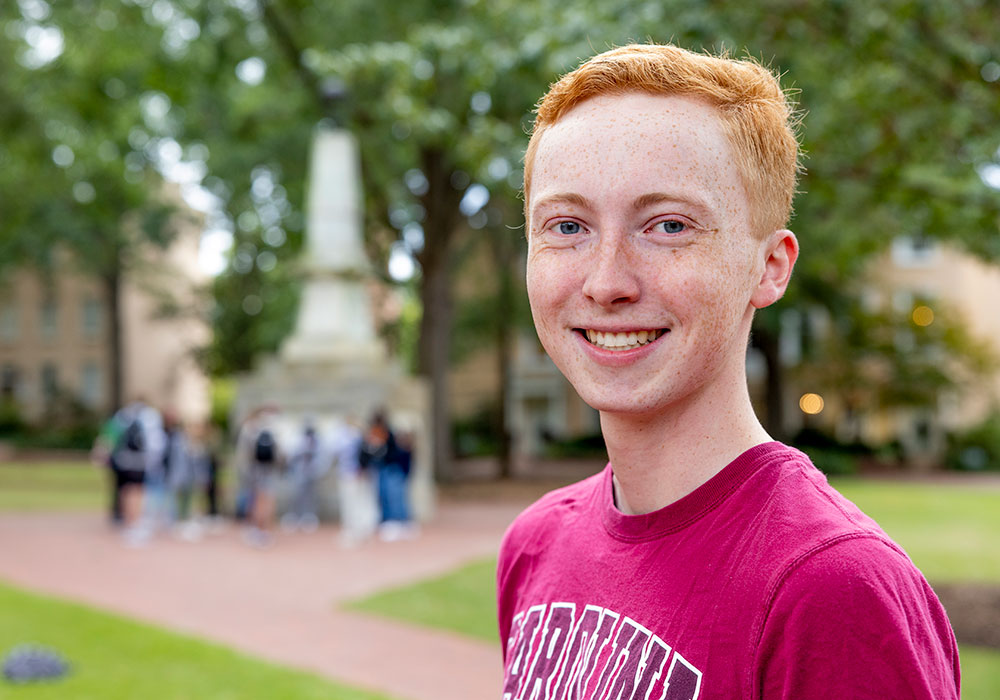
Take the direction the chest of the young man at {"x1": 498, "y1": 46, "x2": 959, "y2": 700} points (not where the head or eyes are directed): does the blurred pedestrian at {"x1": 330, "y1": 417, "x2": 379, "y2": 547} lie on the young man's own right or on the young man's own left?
on the young man's own right

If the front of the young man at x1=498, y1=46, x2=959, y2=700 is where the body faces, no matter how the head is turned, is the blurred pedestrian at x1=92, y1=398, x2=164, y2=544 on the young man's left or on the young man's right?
on the young man's right

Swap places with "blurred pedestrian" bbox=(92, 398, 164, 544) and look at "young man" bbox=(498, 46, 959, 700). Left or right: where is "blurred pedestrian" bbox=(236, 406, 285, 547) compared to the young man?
left

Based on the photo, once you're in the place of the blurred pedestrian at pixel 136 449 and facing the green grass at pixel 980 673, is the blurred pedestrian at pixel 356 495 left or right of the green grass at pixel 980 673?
left

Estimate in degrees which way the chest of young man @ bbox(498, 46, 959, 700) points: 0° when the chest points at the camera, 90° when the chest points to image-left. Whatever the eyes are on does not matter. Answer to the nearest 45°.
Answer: approximately 45°

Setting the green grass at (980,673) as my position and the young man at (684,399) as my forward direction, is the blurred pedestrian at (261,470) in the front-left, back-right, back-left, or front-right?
back-right
